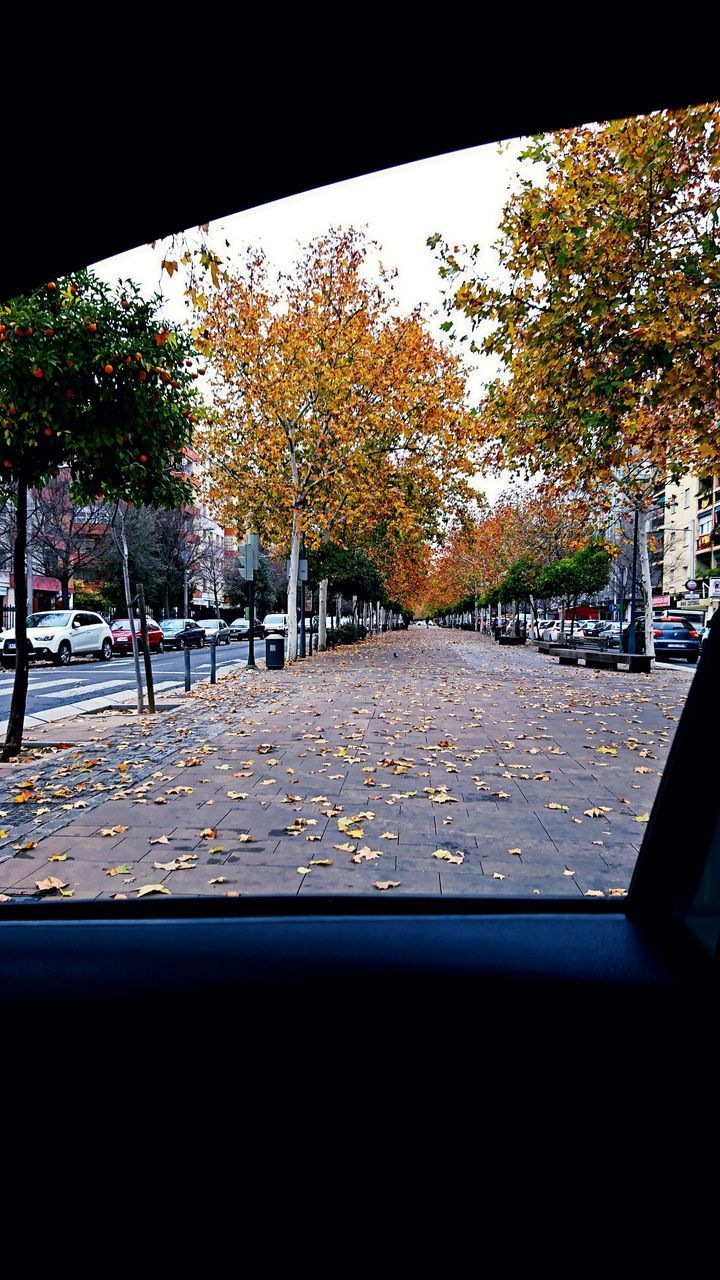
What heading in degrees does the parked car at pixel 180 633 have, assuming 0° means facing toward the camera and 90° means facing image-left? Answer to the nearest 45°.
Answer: approximately 45°

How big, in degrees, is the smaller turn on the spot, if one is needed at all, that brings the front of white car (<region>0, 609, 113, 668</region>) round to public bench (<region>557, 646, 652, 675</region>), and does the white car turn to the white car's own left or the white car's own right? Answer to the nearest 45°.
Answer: approximately 90° to the white car's own left

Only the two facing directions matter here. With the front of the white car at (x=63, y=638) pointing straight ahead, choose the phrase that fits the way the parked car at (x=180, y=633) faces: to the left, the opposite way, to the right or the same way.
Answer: the same way

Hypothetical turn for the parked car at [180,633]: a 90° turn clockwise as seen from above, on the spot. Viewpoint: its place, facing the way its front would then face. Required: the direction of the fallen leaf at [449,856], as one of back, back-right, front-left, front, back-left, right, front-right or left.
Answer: back-left

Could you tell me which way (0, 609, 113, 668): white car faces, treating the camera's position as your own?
facing the viewer and to the left of the viewer

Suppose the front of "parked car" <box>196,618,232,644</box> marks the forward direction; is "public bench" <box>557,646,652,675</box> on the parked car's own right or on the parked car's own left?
on the parked car's own left

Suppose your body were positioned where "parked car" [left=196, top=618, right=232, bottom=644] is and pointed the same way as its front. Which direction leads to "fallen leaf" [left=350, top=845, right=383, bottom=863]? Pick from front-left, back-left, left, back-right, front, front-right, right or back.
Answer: front-left

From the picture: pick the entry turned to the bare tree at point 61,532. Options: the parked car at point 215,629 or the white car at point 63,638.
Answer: the parked car

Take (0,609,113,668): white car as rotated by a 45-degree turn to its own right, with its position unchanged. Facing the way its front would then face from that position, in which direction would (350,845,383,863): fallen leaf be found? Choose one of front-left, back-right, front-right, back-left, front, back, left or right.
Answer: left

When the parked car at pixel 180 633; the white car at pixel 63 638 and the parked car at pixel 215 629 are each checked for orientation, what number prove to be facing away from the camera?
0

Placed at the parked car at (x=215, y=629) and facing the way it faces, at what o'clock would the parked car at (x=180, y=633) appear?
the parked car at (x=180, y=633) is roughly at 11 o'clock from the parked car at (x=215, y=629).

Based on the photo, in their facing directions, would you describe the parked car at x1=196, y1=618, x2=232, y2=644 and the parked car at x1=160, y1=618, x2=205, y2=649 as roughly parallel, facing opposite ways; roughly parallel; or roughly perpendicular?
roughly parallel

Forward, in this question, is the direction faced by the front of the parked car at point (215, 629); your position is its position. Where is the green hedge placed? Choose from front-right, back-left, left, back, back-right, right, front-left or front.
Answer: left

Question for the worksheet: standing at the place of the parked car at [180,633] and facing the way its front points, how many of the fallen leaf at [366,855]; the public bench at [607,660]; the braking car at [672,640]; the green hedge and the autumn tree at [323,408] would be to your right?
0

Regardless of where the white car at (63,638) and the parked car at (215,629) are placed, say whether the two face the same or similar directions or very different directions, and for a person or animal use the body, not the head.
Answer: same or similar directions

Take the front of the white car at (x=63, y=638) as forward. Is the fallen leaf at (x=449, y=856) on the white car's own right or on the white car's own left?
on the white car's own left

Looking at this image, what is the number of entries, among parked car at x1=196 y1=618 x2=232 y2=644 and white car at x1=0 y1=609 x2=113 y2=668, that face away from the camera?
0

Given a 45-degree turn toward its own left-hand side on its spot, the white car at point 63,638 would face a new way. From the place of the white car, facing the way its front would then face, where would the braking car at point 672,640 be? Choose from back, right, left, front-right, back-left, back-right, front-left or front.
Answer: left

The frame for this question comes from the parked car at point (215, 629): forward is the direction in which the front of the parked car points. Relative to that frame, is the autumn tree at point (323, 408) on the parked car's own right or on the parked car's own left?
on the parked car's own left

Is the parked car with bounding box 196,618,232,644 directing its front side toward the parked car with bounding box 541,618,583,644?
no

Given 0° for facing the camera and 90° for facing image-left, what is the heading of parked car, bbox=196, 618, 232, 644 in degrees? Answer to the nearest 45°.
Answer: approximately 45°

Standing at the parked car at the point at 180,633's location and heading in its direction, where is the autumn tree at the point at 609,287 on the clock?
The autumn tree is roughly at 10 o'clock from the parked car.
